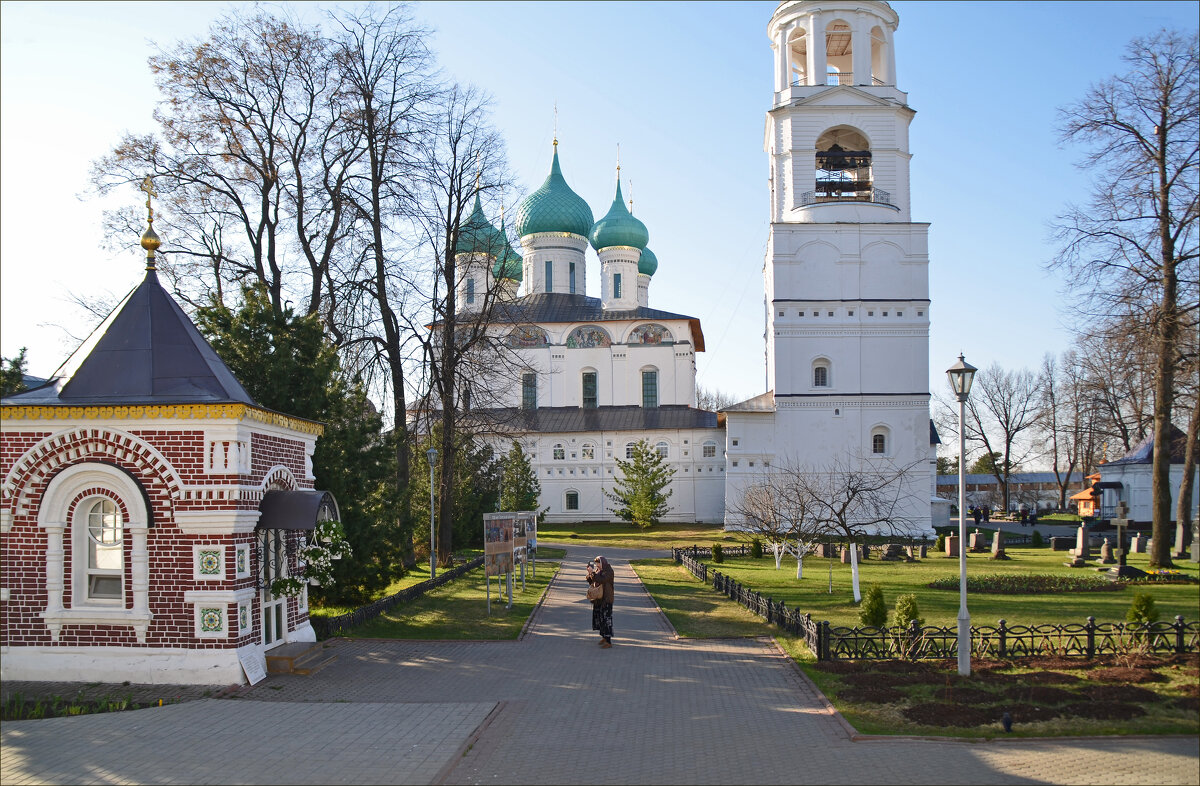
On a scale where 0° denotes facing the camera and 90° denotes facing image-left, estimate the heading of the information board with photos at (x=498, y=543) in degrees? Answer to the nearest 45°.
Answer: approximately 0°

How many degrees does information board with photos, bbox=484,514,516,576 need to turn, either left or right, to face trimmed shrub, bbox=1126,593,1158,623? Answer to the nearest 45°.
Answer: approximately 45° to its left

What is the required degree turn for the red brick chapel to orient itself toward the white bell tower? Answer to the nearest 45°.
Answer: approximately 45° to its left

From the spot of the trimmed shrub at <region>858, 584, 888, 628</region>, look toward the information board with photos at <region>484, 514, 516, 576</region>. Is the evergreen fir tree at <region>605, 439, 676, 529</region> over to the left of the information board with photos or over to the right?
right

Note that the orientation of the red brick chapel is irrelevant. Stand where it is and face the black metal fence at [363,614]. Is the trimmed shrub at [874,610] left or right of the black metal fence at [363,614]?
right

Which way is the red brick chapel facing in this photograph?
to the viewer's right

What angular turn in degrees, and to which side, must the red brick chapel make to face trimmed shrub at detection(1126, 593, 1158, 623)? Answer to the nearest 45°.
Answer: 0° — it already faces it

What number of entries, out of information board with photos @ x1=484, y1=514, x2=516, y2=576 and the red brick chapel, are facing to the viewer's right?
1

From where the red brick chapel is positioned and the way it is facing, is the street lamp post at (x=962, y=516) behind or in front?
in front

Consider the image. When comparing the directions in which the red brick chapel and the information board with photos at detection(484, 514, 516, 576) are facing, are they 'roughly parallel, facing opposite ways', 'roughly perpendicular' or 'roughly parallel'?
roughly perpendicular

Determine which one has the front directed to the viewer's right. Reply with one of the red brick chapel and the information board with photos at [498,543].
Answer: the red brick chapel
